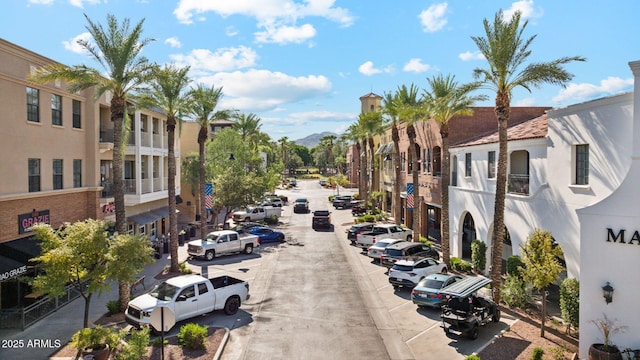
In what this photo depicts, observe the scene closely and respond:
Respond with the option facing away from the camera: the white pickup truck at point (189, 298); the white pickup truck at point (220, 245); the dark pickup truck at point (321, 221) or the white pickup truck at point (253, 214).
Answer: the dark pickup truck

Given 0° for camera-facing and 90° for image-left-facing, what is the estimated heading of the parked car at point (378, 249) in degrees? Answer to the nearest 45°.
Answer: approximately 225°

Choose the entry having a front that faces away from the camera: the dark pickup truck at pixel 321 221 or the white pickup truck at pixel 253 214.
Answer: the dark pickup truck

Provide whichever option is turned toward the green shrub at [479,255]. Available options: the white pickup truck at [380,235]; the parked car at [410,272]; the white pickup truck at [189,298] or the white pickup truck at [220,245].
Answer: the parked car

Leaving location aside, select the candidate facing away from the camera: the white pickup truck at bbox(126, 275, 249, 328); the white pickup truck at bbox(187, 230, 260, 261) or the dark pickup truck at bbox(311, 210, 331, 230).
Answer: the dark pickup truck

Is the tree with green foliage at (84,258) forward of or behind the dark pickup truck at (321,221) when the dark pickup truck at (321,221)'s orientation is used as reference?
behind

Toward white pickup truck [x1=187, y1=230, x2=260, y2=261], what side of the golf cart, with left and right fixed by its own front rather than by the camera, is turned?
left

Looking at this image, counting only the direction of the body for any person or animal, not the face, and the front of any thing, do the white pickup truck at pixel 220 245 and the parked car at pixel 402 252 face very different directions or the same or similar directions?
very different directions

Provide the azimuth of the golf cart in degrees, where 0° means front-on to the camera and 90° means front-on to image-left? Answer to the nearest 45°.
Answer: approximately 225°

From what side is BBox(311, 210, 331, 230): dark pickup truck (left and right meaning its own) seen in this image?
back

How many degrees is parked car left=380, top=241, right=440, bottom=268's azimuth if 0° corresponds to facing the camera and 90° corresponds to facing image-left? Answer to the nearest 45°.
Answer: approximately 225°

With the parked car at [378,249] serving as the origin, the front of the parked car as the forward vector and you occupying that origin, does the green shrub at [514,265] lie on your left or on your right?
on your right

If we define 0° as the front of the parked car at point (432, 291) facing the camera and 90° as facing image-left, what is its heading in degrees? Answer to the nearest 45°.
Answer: approximately 225°
